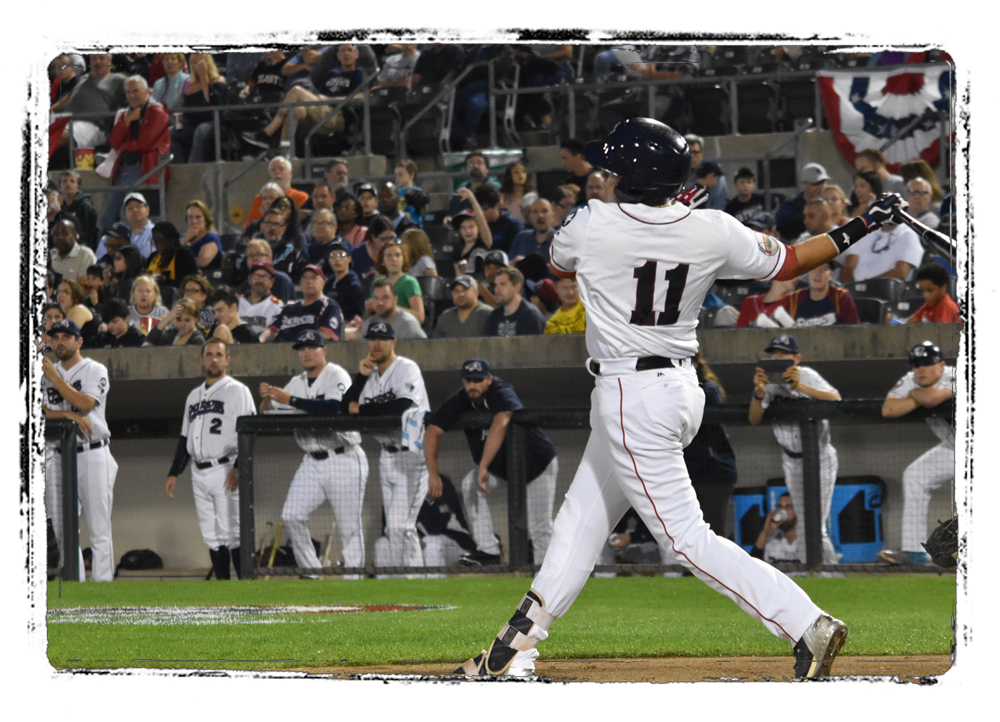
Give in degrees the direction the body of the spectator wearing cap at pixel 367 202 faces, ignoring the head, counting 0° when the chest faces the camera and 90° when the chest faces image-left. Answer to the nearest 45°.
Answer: approximately 45°

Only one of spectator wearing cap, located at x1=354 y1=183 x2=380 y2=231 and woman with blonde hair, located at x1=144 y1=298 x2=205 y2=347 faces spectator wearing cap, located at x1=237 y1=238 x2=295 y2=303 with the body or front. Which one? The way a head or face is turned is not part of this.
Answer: spectator wearing cap, located at x1=354 y1=183 x2=380 y2=231

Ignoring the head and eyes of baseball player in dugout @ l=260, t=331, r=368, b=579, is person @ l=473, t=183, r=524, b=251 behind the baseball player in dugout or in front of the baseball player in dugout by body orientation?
behind

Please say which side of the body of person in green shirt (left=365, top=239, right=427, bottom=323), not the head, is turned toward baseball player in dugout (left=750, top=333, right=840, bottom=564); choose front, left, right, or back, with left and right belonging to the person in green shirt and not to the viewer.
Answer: left

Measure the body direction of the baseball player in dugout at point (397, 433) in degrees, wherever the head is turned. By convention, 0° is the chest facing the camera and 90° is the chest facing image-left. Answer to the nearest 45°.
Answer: approximately 45°

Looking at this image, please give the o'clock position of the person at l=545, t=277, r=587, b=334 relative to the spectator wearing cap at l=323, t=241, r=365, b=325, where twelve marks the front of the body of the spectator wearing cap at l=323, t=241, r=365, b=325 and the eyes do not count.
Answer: the person at l=545, t=277, r=587, b=334 is roughly at 9 o'clock from the spectator wearing cap at l=323, t=241, r=365, b=325.

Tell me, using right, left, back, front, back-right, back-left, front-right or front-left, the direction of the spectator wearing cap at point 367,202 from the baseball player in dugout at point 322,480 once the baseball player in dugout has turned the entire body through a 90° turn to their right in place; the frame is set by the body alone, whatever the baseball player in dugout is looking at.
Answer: front-right

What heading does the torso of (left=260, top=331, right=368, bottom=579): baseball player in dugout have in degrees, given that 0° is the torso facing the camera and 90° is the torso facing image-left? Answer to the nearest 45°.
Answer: approximately 45°
